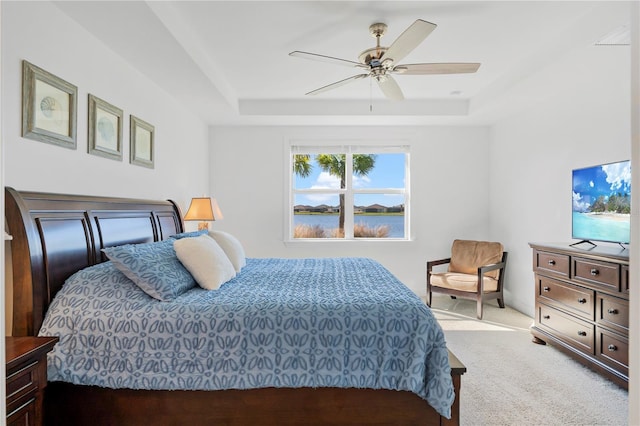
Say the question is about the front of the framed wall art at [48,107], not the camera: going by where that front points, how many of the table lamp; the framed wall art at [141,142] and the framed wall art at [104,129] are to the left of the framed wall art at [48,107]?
3

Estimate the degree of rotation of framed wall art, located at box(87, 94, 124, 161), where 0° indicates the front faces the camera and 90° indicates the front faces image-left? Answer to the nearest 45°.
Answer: approximately 315°

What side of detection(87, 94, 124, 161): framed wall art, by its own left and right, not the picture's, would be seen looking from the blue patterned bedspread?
front

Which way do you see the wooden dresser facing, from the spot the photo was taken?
facing the viewer and to the left of the viewer

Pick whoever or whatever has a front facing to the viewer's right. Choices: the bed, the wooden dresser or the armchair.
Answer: the bed

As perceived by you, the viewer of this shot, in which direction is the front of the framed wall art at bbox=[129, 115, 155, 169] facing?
facing the viewer and to the right of the viewer

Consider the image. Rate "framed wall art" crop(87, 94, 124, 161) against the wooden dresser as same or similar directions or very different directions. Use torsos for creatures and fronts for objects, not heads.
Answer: very different directions

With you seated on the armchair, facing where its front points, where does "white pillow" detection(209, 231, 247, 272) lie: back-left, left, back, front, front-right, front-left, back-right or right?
front

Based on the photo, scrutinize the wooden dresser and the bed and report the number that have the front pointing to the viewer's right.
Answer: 1

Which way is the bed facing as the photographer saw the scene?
facing to the right of the viewer

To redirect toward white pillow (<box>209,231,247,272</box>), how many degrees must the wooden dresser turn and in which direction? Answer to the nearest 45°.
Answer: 0° — it already faces it

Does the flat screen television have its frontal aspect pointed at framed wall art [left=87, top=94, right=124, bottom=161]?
yes

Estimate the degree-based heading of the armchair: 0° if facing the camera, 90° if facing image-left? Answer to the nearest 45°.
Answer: approximately 45°

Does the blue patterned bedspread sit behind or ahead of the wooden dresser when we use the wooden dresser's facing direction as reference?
ahead

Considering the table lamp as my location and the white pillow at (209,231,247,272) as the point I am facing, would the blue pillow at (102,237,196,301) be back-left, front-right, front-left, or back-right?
front-right

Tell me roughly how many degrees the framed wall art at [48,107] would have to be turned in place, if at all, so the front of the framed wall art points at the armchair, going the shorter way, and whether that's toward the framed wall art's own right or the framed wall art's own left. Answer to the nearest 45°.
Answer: approximately 45° to the framed wall art's own left

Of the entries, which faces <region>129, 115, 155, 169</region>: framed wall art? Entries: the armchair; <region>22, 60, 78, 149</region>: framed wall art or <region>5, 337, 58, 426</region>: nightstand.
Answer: the armchair

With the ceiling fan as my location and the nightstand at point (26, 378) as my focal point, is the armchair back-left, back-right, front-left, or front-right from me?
back-right
